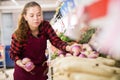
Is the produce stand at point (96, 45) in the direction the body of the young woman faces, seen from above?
yes

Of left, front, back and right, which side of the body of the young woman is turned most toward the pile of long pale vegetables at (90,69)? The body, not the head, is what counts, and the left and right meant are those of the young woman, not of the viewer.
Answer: front

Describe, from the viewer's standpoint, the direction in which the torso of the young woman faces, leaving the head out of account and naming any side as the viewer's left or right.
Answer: facing the viewer and to the right of the viewer
